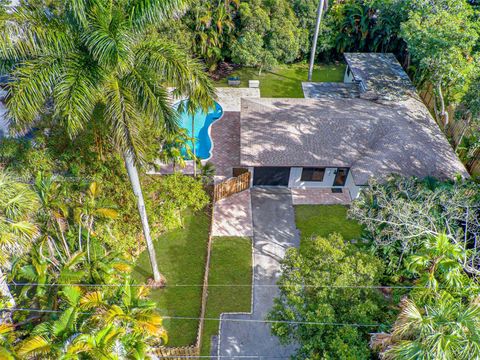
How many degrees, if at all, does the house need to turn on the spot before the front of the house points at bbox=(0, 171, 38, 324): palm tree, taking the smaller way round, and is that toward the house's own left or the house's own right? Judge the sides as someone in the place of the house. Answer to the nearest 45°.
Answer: approximately 45° to the house's own right

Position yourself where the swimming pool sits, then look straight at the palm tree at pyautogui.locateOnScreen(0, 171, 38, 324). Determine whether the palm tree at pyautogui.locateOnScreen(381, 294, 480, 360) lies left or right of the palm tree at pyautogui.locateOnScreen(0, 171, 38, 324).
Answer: left

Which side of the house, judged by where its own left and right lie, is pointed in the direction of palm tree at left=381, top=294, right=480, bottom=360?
front

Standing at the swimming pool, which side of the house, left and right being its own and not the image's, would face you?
right

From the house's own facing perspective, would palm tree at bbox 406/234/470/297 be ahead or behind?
ahead

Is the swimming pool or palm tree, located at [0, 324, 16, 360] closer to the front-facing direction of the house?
the palm tree

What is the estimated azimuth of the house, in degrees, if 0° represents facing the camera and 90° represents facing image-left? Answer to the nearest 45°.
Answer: approximately 0°

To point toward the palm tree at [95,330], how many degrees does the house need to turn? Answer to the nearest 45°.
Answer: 0° — it already faces it

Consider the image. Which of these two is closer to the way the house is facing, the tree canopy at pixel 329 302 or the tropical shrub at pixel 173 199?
the tree canopy

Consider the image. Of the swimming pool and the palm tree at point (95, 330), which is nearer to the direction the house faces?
the palm tree
